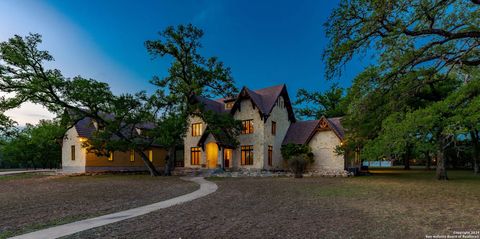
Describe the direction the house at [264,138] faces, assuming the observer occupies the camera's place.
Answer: facing the viewer and to the left of the viewer

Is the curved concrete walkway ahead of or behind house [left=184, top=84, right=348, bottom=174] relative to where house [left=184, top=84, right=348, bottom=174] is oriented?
ahead

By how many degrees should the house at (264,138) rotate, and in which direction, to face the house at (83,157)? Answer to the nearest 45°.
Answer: approximately 45° to its right
